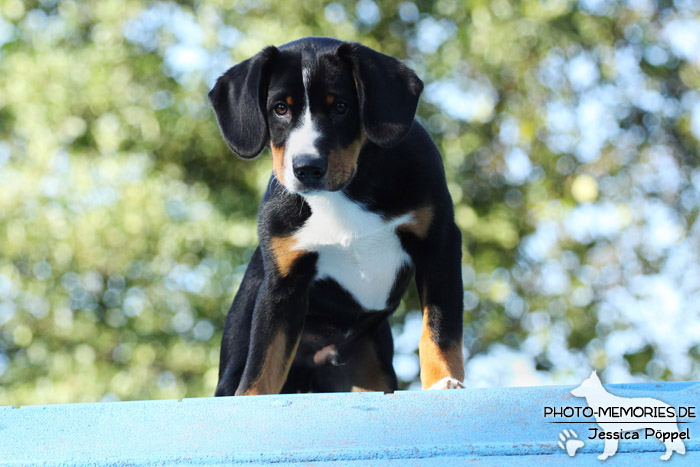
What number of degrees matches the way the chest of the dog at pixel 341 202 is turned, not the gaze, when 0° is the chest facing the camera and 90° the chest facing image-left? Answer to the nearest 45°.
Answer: approximately 0°
